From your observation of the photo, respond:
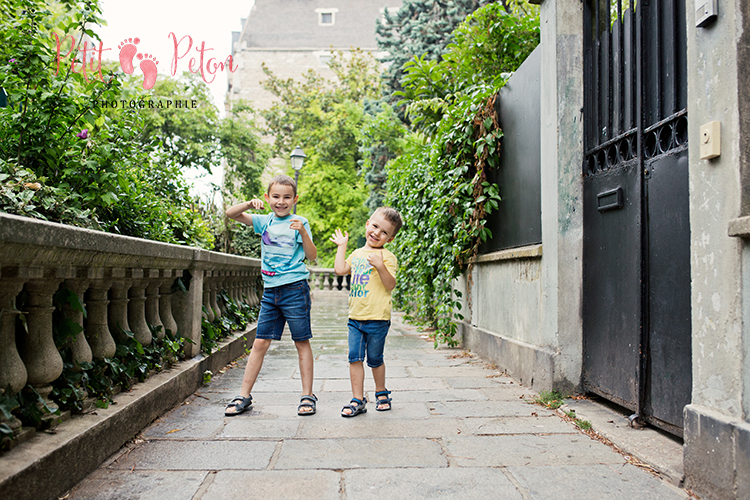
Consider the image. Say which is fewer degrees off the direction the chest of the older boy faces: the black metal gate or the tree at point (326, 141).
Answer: the black metal gate

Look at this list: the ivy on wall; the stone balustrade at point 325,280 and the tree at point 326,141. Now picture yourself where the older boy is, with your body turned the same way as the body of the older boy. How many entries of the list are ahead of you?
0

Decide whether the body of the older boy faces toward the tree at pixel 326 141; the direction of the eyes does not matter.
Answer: no

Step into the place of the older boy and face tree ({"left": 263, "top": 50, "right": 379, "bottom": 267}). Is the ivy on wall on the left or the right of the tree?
right

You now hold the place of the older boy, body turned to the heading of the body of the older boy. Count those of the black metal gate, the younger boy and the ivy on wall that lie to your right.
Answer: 0

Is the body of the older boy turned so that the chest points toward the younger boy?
no

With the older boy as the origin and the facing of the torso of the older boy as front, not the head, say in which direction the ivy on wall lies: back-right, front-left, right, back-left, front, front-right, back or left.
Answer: back-left

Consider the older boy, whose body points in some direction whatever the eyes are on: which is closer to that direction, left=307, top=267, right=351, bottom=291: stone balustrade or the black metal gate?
the black metal gate

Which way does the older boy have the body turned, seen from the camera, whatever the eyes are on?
toward the camera

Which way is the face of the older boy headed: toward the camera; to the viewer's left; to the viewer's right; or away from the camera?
toward the camera

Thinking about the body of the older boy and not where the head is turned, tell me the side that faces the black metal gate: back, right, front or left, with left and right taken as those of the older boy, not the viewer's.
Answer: left

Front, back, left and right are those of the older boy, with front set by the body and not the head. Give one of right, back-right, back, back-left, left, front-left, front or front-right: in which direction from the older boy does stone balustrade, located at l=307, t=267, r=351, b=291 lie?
back

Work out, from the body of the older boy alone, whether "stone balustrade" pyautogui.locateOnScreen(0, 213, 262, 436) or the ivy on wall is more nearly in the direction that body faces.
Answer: the stone balustrade

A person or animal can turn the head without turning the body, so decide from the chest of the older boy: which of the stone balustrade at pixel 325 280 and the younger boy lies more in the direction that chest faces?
the younger boy
